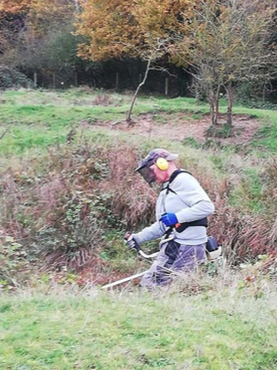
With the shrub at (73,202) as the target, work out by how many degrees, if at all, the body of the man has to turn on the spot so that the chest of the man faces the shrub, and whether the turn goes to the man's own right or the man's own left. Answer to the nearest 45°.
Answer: approximately 45° to the man's own right

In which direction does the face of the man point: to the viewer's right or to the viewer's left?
to the viewer's left

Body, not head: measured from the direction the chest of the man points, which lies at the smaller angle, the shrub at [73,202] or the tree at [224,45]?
the shrub

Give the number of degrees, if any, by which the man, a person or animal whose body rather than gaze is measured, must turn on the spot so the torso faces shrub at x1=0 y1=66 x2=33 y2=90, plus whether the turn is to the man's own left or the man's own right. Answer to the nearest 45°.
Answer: approximately 90° to the man's own right

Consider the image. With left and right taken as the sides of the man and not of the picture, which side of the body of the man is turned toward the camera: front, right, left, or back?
left

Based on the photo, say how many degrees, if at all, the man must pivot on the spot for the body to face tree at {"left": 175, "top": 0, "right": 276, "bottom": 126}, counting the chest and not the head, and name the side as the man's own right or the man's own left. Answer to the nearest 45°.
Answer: approximately 90° to the man's own right
